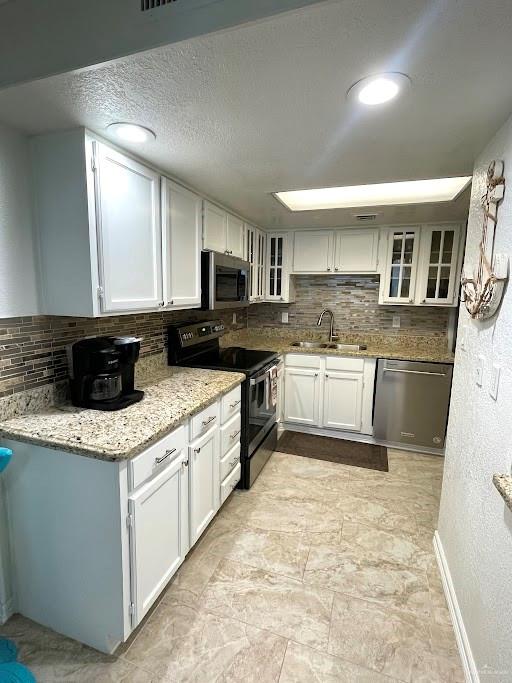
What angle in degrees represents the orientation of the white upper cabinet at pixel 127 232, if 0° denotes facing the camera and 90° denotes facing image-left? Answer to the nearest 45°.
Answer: approximately 315°

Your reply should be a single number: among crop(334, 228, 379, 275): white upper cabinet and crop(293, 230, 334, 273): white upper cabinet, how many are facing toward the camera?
2

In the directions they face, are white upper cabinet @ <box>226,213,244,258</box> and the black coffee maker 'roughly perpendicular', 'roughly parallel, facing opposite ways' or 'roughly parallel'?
roughly parallel

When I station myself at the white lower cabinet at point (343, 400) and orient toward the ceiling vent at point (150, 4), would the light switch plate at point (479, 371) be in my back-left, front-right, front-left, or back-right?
front-left

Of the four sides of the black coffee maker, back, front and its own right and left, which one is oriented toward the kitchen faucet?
left

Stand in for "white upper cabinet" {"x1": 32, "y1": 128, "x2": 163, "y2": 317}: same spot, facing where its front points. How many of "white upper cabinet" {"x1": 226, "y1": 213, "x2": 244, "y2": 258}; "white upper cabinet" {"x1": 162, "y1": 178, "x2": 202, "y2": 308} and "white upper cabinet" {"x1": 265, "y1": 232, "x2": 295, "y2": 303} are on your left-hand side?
3

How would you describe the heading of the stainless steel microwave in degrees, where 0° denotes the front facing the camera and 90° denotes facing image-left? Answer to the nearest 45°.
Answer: approximately 315°

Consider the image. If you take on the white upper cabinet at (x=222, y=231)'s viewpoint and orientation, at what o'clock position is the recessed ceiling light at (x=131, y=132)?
The recessed ceiling light is roughly at 2 o'clock from the white upper cabinet.

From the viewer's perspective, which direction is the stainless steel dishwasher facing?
toward the camera

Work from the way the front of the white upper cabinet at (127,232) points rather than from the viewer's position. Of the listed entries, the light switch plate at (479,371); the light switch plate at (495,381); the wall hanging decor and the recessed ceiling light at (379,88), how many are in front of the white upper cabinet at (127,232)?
4

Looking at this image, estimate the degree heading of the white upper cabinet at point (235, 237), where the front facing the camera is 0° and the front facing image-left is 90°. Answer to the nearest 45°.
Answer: approximately 315°

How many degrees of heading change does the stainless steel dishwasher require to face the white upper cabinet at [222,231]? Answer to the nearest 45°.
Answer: approximately 45° to its right

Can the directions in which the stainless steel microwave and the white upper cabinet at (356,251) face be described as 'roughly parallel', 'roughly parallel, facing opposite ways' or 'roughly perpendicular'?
roughly perpendicular

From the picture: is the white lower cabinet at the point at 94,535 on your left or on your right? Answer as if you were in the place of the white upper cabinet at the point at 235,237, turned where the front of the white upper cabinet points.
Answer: on your right

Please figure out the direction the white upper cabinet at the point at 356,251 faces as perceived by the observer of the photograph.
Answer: facing the viewer

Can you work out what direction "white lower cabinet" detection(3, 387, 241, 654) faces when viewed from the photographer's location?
facing the viewer and to the right of the viewer

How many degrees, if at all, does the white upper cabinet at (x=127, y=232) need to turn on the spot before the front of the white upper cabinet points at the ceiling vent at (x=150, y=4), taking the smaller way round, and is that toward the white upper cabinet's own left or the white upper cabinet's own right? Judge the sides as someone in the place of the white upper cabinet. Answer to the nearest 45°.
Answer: approximately 45° to the white upper cabinet's own right
